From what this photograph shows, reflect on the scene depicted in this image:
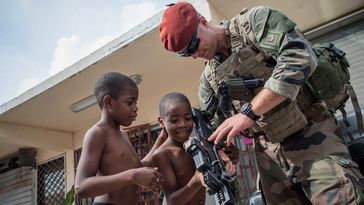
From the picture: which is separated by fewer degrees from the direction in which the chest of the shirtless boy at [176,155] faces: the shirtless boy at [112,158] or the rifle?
the rifle

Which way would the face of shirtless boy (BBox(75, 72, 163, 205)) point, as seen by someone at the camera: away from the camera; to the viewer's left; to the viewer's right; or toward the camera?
to the viewer's right

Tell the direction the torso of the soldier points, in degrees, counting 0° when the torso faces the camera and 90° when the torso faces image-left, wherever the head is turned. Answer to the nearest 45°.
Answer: approximately 45°

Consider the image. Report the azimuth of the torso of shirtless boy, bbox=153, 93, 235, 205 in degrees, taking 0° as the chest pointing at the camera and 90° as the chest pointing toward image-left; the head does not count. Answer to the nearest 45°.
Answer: approximately 315°

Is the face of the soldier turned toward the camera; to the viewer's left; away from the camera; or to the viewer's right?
to the viewer's left

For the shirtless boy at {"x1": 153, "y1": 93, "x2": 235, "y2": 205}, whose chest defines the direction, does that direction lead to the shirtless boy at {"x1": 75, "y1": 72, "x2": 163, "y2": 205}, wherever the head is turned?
no

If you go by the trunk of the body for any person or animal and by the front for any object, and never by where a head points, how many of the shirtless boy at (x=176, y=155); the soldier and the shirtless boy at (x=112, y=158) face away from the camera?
0

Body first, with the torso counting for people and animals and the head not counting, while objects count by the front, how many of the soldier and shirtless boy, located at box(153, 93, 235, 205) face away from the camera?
0

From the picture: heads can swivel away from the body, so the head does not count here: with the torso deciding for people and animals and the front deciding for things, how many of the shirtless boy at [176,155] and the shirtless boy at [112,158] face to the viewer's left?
0
